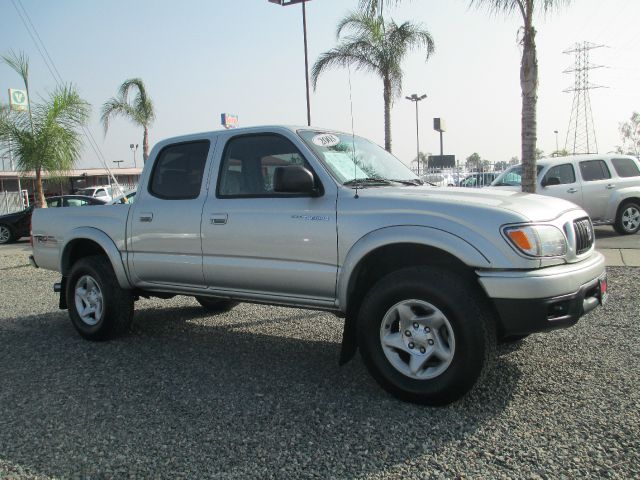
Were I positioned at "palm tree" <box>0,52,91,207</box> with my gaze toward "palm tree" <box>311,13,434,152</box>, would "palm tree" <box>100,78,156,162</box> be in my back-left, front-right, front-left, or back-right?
front-left

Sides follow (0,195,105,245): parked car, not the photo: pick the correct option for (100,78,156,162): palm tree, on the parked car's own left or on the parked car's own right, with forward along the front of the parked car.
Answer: on the parked car's own right

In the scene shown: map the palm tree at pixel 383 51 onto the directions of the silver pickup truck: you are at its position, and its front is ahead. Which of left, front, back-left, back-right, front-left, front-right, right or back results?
back-left

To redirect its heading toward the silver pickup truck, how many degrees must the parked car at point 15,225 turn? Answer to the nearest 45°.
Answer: approximately 90° to its left

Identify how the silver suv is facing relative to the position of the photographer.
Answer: facing the viewer and to the left of the viewer

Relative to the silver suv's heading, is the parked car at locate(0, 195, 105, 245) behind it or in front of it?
in front

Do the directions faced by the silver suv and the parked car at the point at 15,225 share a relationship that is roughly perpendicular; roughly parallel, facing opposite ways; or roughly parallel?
roughly parallel

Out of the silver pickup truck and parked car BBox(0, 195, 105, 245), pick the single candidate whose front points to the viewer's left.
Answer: the parked car

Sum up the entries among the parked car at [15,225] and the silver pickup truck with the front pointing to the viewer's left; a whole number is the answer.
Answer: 1

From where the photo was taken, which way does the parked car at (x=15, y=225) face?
to the viewer's left

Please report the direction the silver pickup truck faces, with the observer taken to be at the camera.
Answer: facing the viewer and to the right of the viewer
